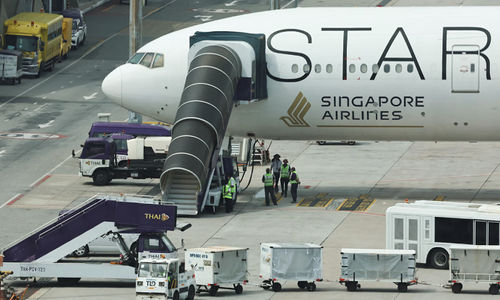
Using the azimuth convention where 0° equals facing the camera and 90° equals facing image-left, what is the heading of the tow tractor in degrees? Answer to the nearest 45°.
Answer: approximately 45°

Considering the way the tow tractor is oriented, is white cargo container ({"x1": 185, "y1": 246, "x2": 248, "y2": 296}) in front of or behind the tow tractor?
behind

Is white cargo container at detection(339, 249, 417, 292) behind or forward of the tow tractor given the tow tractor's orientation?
behind

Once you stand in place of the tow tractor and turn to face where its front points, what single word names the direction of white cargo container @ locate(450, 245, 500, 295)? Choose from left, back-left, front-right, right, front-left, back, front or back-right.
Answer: back-left
